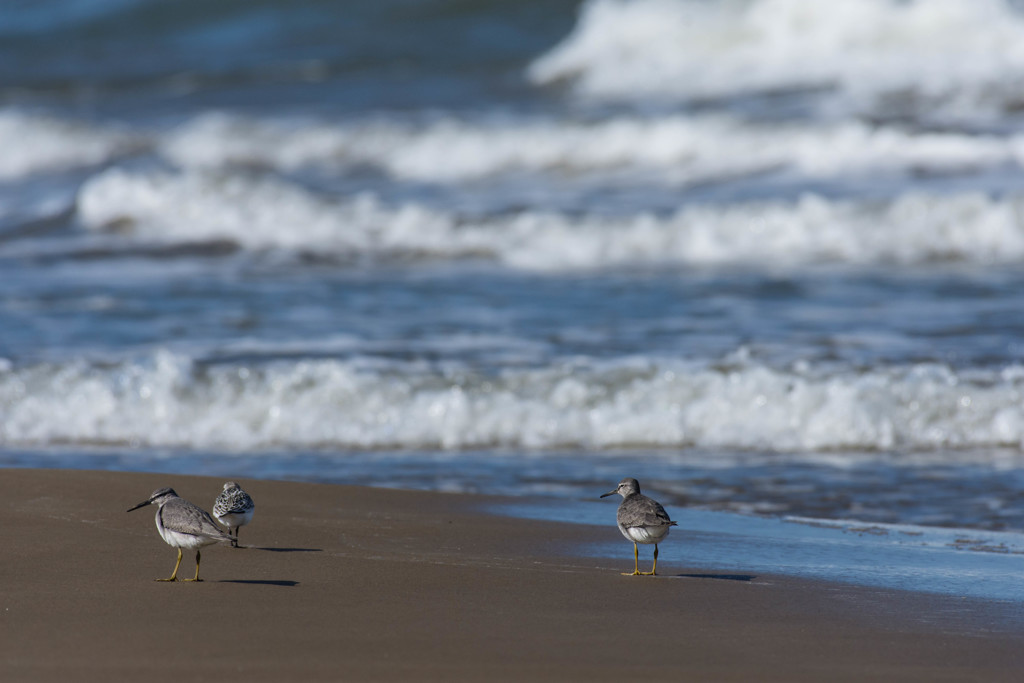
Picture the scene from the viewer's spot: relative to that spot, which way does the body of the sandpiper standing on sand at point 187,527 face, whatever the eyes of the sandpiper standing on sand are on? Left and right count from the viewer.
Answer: facing to the left of the viewer

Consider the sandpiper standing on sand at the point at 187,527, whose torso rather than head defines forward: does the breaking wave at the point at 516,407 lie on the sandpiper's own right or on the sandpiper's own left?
on the sandpiper's own right

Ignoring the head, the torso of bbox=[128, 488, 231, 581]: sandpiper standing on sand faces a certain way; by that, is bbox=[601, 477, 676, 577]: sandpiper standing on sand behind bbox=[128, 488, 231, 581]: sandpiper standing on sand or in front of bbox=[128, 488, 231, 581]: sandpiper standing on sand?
behind
